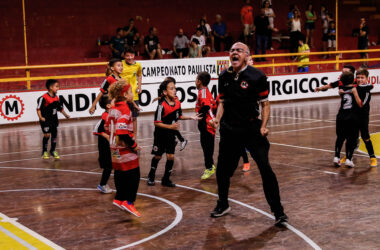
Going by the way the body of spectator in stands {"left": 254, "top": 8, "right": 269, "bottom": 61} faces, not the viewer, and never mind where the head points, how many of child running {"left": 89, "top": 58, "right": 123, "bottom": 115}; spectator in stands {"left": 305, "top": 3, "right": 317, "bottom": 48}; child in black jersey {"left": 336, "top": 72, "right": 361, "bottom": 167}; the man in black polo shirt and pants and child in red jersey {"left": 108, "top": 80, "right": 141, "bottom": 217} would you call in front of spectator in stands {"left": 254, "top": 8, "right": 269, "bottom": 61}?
4

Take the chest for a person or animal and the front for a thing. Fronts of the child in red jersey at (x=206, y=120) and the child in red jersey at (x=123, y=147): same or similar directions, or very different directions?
very different directions

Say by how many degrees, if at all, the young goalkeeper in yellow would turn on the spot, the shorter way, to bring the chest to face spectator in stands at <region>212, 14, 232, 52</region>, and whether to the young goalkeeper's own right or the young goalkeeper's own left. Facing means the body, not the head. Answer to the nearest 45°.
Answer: approximately 180°

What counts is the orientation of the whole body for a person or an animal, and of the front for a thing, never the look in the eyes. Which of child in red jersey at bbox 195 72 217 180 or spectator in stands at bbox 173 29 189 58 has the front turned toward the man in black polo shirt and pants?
the spectator in stands
